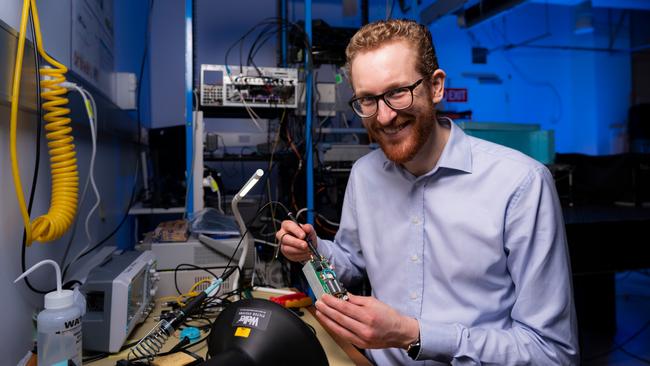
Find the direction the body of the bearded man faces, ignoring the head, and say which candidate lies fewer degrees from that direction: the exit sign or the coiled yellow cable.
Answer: the coiled yellow cable

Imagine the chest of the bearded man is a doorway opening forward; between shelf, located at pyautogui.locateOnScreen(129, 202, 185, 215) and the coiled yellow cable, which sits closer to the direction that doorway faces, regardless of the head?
the coiled yellow cable

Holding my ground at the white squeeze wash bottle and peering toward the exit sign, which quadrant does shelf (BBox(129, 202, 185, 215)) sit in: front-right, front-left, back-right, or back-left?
front-left

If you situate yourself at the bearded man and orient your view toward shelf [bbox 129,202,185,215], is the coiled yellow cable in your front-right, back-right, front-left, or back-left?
front-left

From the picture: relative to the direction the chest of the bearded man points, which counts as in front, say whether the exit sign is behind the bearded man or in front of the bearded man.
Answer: behind

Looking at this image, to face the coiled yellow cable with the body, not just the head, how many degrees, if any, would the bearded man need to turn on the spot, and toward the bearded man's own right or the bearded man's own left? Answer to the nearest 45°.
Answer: approximately 45° to the bearded man's own right

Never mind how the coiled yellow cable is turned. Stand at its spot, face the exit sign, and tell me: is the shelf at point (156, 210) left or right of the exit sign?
left

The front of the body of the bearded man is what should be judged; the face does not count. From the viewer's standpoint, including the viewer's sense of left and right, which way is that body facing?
facing the viewer and to the left of the viewer

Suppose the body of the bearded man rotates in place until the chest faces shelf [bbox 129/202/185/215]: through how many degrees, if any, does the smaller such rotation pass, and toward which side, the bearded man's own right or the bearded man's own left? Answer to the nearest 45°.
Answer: approximately 90° to the bearded man's own right
